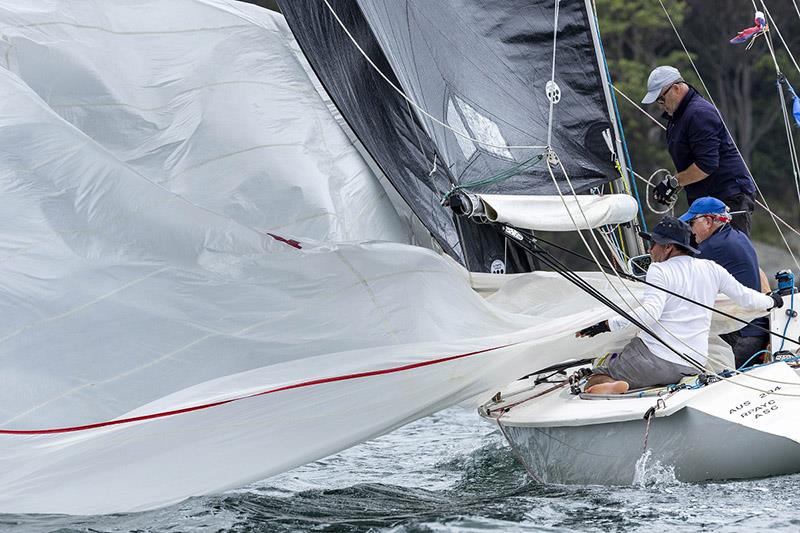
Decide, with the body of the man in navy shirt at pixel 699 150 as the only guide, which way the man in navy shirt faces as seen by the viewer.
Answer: to the viewer's left

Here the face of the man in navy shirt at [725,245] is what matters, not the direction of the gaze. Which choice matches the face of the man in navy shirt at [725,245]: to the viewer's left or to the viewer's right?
to the viewer's left

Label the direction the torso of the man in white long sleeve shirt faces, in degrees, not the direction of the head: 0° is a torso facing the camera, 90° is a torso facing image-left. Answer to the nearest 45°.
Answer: approximately 135°

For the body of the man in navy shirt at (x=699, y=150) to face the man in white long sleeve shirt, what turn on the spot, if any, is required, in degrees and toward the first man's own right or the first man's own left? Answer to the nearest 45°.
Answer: approximately 90° to the first man's own left

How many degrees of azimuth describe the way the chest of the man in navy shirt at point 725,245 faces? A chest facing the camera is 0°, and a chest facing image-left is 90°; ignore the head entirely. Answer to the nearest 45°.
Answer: approximately 90°

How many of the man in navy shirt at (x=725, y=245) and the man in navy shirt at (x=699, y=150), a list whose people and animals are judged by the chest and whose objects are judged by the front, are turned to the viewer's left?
2
